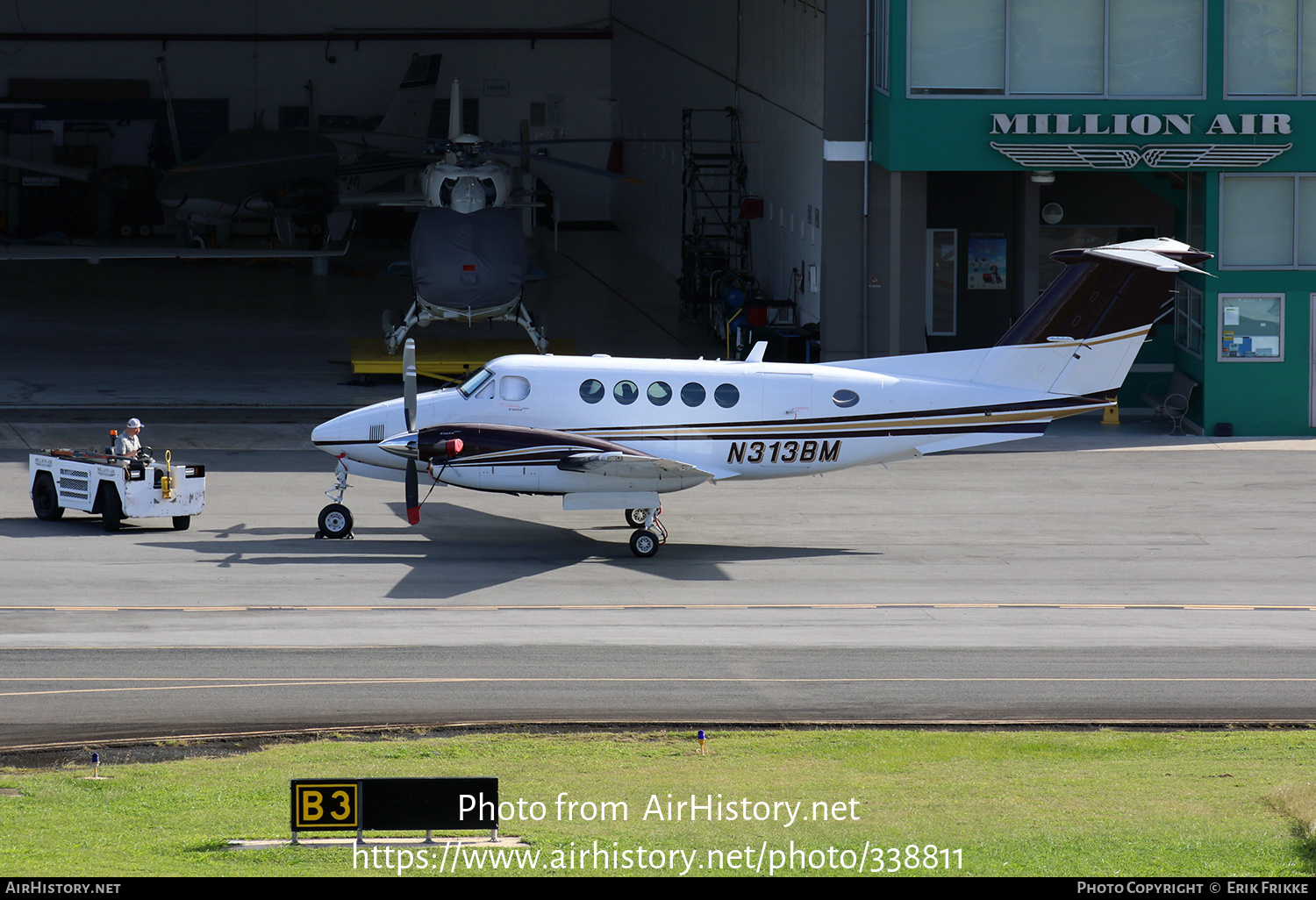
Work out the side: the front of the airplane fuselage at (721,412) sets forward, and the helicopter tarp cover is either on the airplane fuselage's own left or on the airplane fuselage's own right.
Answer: on the airplane fuselage's own right

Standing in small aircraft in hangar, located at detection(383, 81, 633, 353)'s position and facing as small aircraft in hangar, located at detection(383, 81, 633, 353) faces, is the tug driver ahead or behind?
ahead

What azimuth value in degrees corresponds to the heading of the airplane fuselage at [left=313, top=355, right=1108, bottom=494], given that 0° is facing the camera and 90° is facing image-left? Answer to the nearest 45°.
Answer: approximately 90°

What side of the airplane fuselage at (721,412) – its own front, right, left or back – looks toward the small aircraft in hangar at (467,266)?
right

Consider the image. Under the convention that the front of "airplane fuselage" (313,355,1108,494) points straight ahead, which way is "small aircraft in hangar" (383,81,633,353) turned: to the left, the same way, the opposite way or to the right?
to the left

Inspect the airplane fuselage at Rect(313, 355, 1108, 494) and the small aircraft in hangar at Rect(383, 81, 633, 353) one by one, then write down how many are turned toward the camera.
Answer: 1

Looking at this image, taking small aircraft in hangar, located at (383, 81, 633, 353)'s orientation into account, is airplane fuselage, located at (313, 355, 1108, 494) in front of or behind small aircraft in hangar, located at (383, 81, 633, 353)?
in front

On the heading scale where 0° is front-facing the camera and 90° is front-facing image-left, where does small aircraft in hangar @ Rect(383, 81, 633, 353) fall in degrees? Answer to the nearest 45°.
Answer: approximately 0°

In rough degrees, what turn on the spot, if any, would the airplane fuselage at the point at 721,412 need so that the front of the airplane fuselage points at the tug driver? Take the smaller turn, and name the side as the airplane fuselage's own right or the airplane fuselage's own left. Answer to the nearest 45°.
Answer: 0° — it already faces them
